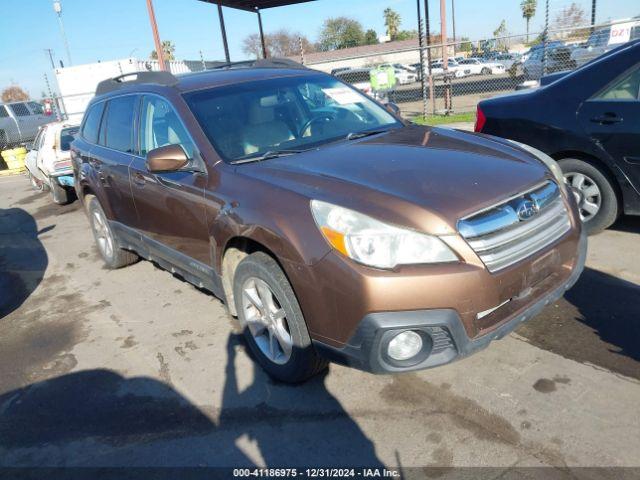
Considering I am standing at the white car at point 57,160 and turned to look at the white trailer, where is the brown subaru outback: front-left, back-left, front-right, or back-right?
back-right

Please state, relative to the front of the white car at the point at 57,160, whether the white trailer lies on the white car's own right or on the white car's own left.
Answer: on the white car's own right

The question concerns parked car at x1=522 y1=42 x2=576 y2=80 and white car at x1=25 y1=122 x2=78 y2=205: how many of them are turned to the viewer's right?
0

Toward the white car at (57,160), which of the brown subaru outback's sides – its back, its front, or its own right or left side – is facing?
back

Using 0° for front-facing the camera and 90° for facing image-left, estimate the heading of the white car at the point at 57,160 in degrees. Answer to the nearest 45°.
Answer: approximately 135°

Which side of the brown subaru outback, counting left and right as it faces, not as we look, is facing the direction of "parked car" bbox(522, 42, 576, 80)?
left

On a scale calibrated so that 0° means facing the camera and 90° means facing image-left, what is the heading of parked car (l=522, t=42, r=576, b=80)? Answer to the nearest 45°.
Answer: approximately 45°

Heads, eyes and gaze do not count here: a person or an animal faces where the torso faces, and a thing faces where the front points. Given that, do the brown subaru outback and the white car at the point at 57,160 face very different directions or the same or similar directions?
very different directions
